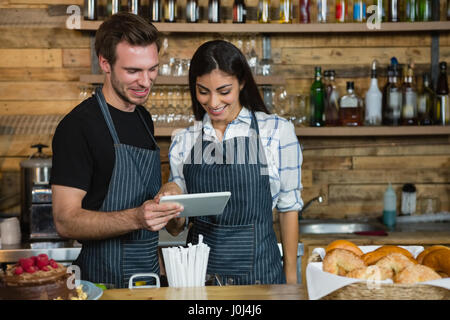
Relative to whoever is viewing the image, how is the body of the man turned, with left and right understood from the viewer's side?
facing the viewer and to the right of the viewer

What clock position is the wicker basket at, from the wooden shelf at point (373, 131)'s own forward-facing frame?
The wicker basket is roughly at 12 o'clock from the wooden shelf.

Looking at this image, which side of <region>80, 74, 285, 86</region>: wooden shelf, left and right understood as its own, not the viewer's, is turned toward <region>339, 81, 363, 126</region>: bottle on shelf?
left

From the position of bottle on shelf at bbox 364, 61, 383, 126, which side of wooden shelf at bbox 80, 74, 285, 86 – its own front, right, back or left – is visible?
left

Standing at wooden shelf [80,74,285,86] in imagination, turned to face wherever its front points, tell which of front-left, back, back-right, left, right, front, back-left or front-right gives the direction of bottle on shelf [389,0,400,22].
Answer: left

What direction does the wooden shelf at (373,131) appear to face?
toward the camera

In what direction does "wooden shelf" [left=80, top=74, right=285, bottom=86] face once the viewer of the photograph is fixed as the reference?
facing the viewer

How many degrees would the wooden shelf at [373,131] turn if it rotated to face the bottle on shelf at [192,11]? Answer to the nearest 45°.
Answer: approximately 90° to its right

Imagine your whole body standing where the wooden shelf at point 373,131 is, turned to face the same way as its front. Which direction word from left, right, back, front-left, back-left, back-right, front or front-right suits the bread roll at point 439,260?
front

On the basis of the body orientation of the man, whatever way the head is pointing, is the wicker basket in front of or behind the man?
in front

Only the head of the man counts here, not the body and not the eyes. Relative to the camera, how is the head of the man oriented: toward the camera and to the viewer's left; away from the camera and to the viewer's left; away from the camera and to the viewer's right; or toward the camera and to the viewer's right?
toward the camera and to the viewer's right

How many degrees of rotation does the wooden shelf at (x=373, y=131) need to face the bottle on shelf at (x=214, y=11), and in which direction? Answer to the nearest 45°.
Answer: approximately 90° to its right

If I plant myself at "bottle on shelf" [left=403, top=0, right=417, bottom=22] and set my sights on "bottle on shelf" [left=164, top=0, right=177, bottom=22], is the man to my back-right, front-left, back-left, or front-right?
front-left
